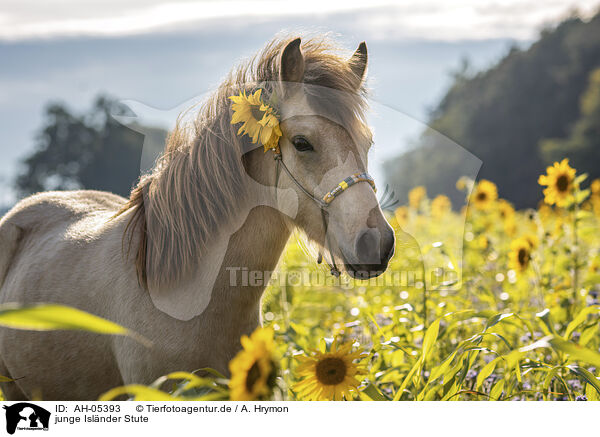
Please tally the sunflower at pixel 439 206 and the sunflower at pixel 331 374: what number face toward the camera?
2

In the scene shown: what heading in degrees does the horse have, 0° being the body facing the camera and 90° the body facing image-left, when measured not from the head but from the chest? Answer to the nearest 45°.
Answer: approximately 315°

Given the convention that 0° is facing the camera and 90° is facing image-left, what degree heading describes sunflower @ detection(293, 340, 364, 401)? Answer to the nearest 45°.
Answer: approximately 0°

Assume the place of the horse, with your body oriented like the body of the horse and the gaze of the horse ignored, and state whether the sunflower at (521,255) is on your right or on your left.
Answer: on your left

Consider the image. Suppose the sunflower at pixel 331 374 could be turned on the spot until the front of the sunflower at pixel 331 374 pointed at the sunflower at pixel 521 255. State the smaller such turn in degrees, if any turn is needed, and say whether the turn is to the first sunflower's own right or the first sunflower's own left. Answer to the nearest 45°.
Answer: approximately 135° to the first sunflower's own left

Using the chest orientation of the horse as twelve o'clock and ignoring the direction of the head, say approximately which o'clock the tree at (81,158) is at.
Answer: The tree is roughly at 7 o'clock from the horse.

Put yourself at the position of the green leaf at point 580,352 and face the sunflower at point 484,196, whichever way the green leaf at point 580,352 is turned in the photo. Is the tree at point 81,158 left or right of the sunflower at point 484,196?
left
